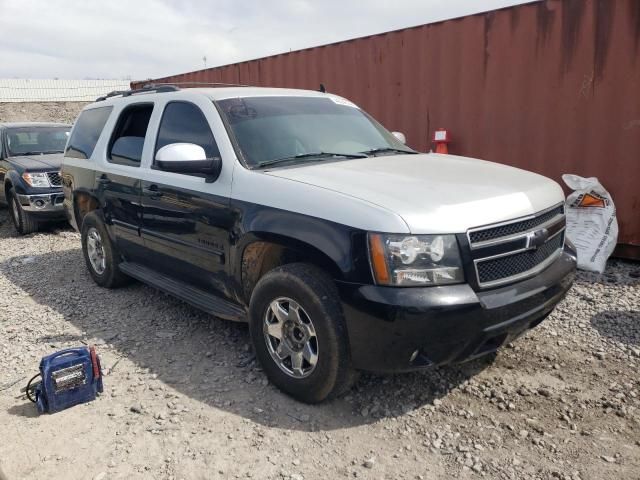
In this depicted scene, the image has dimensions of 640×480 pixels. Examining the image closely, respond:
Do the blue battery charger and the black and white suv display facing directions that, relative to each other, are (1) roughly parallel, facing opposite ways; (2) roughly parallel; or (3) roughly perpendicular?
roughly parallel

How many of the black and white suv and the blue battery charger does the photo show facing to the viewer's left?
0

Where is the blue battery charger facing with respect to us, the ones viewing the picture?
facing the viewer

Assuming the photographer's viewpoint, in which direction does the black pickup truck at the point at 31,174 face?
facing the viewer and to the right of the viewer

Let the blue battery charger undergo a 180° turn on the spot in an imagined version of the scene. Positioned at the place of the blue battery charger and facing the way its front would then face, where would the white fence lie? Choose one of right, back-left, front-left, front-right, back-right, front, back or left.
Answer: front

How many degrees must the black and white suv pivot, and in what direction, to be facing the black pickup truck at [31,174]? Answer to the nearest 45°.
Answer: approximately 180°

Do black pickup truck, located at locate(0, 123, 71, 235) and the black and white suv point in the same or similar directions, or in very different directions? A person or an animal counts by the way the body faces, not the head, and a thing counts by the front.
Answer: same or similar directions

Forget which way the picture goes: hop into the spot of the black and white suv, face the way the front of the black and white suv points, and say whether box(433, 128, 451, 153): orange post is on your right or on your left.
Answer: on your left

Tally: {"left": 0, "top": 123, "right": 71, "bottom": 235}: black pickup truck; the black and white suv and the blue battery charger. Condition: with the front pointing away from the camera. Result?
0
